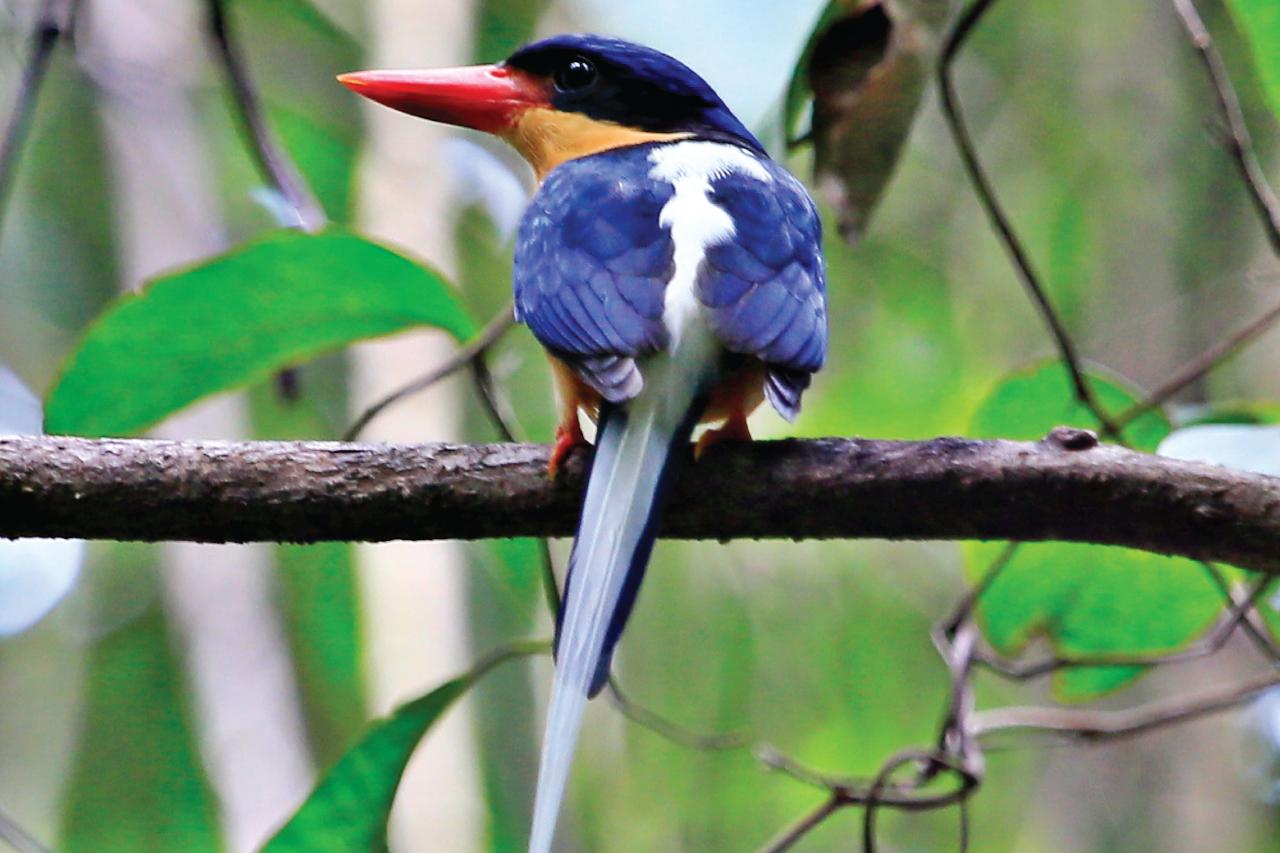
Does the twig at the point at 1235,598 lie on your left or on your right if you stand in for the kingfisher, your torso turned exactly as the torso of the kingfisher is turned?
on your right

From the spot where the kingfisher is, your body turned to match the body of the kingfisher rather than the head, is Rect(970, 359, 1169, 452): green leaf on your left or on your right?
on your right

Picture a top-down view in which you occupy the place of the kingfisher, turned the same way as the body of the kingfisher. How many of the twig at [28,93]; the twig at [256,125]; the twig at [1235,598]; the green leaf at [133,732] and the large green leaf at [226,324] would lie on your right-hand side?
1

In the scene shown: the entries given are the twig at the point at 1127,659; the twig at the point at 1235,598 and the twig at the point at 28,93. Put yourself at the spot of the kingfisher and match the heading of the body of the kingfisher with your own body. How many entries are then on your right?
2

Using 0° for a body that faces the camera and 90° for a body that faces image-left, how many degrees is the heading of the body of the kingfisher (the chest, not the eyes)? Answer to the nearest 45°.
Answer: approximately 180°

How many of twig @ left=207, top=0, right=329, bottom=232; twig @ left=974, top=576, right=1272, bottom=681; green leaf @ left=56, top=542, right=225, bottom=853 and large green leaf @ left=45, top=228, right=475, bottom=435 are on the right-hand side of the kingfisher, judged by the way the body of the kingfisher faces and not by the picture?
1

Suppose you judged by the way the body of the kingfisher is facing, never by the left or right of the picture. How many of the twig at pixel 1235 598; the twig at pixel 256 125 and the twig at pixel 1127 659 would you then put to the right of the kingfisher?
2
